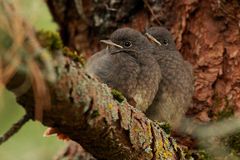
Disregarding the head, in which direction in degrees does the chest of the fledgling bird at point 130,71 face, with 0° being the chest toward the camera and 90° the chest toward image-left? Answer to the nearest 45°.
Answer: approximately 45°

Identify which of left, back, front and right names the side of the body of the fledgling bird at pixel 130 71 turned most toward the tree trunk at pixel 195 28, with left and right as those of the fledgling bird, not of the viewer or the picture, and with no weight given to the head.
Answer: back
